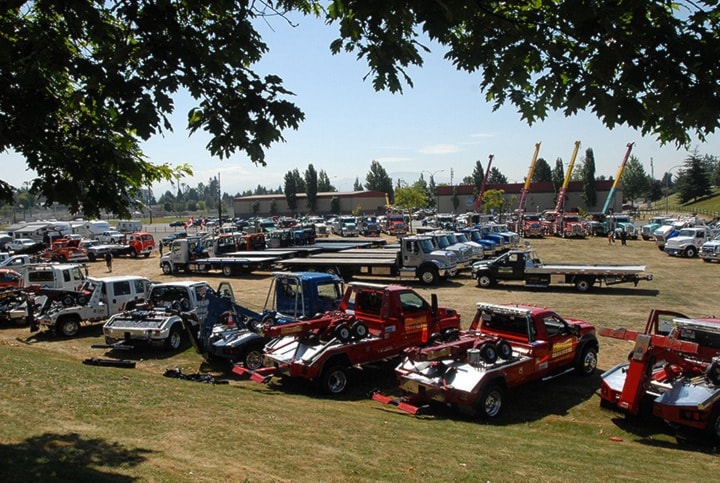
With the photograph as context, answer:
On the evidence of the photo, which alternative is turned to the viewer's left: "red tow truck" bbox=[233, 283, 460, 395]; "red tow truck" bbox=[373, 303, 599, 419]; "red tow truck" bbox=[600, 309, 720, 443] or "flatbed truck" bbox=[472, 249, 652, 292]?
the flatbed truck

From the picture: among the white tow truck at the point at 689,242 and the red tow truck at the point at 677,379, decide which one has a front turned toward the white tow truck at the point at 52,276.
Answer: the white tow truck at the point at 689,242

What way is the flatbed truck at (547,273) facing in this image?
to the viewer's left
